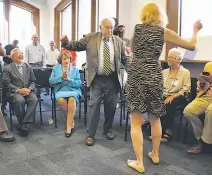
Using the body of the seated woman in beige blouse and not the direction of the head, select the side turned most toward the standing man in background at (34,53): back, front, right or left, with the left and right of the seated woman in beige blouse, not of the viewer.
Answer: right

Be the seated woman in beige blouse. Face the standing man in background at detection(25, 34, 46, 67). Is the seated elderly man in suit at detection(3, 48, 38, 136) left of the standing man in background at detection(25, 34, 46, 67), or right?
left

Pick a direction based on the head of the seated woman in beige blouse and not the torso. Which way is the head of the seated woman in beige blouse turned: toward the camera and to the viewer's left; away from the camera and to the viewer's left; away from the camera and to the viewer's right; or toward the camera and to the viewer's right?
toward the camera and to the viewer's left

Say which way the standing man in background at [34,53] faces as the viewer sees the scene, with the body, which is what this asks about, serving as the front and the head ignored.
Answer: toward the camera

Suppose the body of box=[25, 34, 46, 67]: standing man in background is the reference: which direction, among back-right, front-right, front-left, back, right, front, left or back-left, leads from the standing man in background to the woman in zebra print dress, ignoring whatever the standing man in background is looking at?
front

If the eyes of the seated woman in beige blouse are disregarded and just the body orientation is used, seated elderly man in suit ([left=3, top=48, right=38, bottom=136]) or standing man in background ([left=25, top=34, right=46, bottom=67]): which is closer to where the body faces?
the seated elderly man in suit

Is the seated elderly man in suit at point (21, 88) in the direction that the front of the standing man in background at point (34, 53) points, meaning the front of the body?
yes

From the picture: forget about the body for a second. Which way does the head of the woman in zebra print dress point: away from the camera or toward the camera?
away from the camera

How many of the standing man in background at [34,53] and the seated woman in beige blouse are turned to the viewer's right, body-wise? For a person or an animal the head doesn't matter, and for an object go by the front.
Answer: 0

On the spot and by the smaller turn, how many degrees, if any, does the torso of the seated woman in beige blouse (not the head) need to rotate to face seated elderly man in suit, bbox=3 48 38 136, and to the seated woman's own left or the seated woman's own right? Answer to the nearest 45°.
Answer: approximately 45° to the seated woman's own right

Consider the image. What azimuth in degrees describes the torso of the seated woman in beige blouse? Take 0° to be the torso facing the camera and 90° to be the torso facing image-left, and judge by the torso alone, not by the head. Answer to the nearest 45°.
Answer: approximately 45°

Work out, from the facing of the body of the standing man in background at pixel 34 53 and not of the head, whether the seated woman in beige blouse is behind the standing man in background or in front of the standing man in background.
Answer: in front

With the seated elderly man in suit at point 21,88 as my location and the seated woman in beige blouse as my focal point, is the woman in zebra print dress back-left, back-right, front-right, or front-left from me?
front-right
